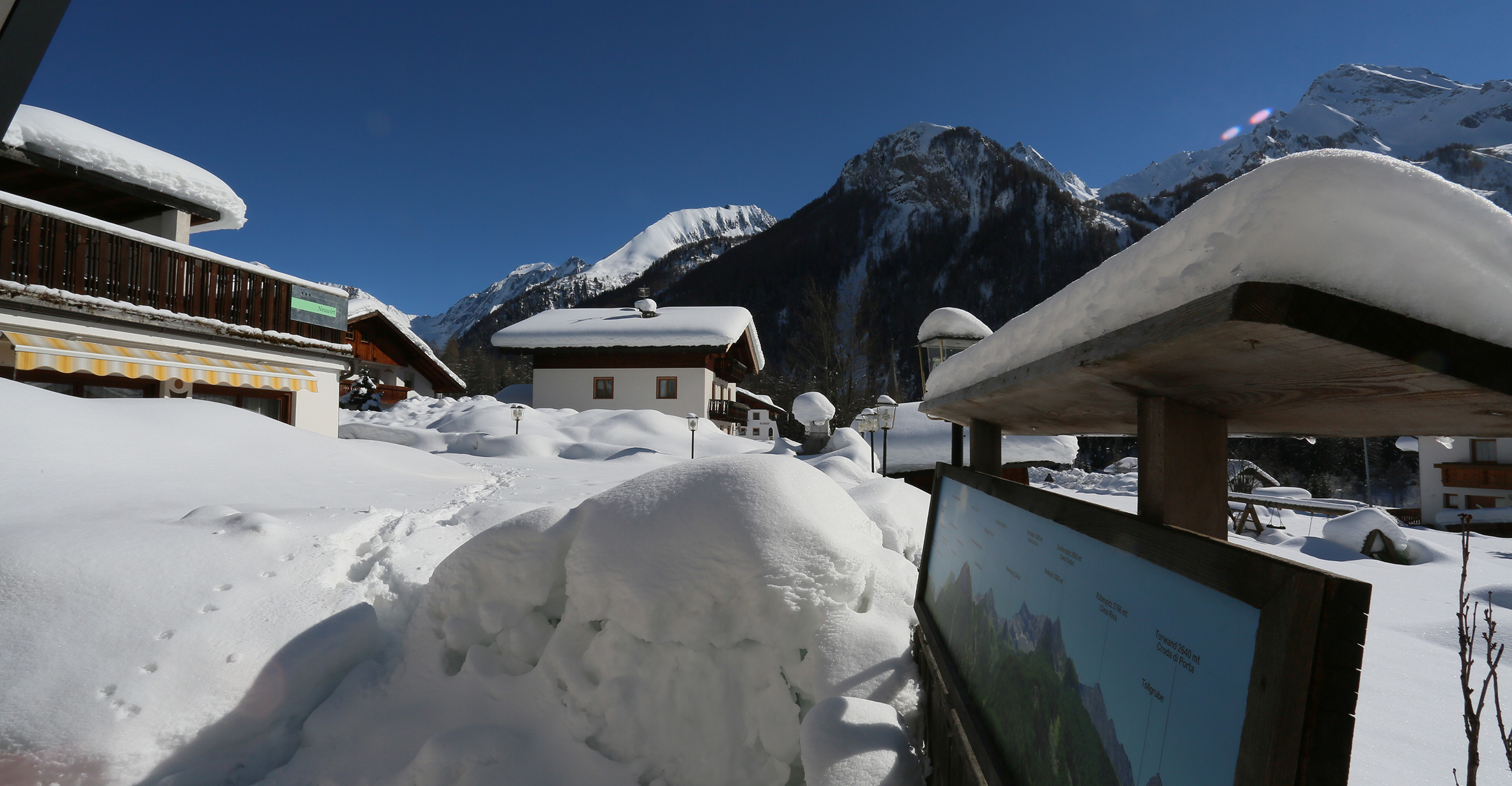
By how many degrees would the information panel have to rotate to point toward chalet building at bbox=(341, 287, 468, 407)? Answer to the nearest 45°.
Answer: approximately 90° to its right

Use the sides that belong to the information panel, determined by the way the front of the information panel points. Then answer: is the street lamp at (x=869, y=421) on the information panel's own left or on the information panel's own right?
on the information panel's own right

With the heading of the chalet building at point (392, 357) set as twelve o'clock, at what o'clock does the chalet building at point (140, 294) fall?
the chalet building at point (140, 294) is roughly at 2 o'clock from the chalet building at point (392, 357).

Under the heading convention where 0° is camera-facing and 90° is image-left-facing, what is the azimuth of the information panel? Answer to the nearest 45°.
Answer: approximately 45°

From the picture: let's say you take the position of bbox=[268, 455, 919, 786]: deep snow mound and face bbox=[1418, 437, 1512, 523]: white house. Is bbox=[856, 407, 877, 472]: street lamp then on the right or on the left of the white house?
left
